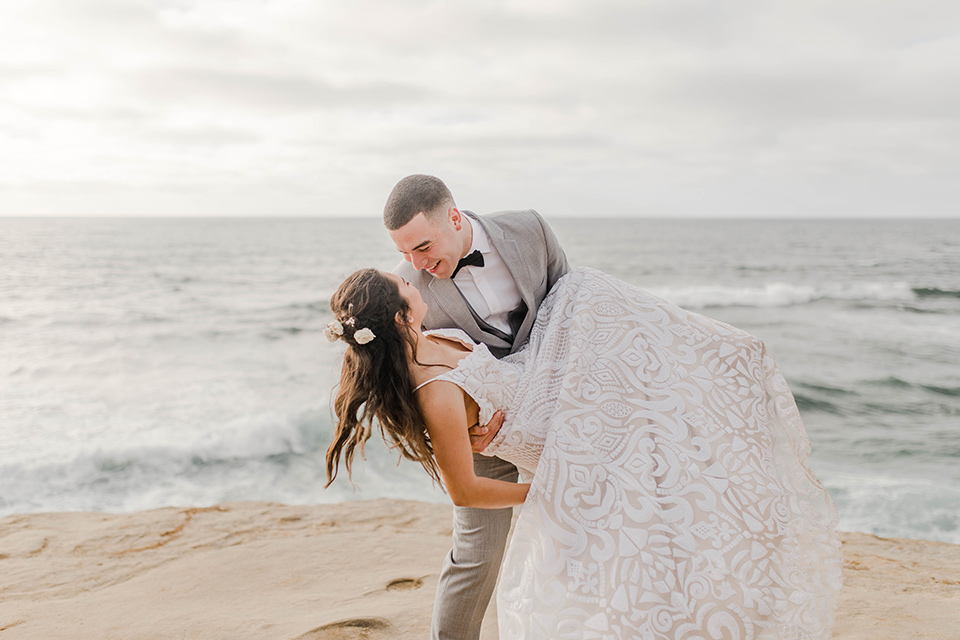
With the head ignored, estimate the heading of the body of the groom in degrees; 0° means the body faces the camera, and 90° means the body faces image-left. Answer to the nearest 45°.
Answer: approximately 45°
